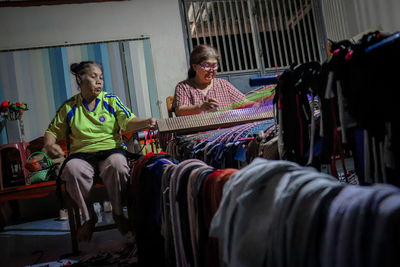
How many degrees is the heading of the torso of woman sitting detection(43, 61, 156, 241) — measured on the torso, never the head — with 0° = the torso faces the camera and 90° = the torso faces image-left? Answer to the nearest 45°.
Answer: approximately 0°

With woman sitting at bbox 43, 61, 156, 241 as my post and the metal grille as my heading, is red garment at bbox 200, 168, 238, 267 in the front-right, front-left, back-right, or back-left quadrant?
back-right

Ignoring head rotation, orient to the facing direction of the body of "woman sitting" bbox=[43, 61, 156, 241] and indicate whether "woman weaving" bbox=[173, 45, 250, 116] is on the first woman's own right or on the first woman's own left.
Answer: on the first woman's own left

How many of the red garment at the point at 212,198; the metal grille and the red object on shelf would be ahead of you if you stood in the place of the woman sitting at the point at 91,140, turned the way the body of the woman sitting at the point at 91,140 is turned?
1

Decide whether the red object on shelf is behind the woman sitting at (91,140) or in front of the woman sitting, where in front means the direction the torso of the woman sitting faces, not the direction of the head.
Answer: behind

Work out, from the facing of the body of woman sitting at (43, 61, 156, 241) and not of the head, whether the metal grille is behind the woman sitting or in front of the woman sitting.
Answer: behind

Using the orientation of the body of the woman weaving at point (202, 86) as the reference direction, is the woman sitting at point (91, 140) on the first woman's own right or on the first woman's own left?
on the first woman's own right

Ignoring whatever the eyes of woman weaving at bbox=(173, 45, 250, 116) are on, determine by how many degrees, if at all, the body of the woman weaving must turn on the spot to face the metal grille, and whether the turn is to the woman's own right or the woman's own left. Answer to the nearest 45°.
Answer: approximately 135° to the woman's own left

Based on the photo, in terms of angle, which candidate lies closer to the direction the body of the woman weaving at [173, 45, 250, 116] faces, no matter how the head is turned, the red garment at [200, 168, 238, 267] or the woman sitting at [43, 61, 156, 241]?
the red garment

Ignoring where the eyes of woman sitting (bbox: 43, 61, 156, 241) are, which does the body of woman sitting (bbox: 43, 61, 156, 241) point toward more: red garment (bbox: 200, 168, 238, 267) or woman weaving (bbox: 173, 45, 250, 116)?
the red garment
